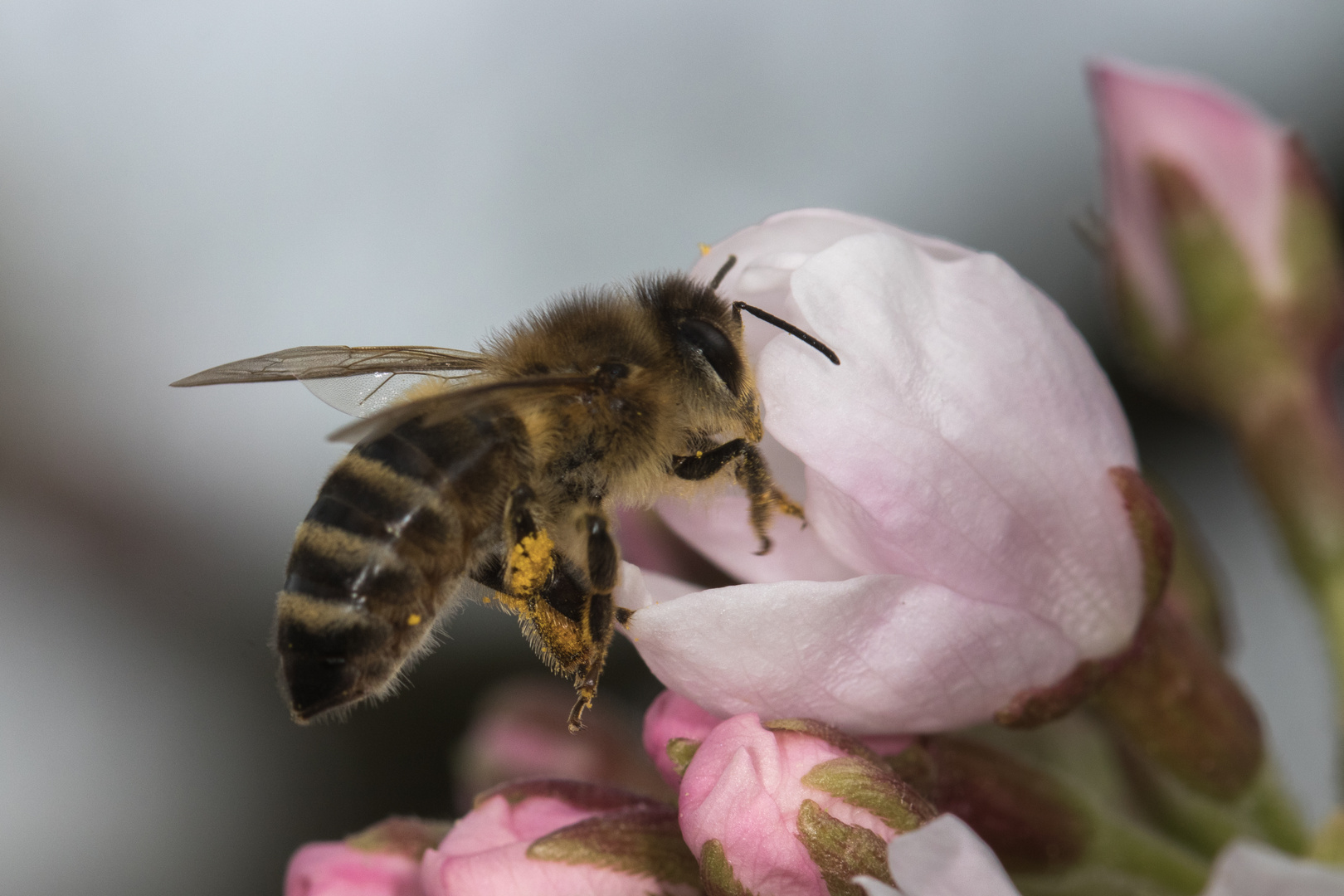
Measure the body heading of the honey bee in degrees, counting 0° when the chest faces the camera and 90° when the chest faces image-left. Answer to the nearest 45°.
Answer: approximately 270°

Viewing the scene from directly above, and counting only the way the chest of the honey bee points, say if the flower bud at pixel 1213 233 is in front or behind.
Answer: in front
